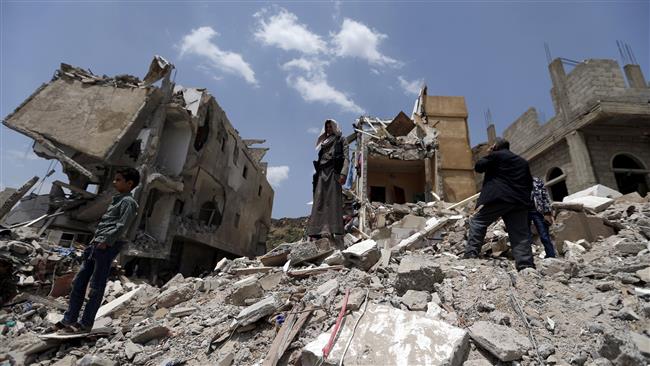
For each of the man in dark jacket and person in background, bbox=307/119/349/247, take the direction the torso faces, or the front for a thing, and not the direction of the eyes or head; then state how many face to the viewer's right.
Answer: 0

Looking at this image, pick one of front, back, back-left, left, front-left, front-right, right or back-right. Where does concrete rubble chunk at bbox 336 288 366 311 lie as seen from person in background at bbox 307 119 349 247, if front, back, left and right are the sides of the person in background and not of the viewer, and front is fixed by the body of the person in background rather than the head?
front-left

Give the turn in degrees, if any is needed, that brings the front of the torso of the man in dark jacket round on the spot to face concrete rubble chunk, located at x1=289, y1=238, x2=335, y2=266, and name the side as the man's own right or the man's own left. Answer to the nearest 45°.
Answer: approximately 45° to the man's own left

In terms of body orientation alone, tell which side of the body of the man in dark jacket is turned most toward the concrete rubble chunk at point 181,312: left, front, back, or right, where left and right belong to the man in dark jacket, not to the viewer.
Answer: left

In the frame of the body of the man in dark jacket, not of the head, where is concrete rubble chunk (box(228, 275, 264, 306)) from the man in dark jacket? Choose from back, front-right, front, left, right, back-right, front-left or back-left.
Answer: left

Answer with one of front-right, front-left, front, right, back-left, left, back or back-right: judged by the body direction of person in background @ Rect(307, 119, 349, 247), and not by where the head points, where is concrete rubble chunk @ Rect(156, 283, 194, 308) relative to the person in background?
front-right

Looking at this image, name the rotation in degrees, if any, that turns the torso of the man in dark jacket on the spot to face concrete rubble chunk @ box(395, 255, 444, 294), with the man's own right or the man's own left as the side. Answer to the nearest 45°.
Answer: approximately 90° to the man's own left

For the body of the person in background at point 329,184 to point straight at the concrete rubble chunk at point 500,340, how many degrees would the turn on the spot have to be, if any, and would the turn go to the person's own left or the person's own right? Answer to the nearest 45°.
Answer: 0° — they already face it

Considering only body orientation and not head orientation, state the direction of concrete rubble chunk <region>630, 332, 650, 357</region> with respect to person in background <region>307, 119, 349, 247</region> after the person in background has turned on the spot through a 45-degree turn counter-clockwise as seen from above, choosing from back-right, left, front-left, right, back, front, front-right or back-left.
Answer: front-left

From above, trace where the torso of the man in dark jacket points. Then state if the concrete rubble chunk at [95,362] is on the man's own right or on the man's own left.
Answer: on the man's own left

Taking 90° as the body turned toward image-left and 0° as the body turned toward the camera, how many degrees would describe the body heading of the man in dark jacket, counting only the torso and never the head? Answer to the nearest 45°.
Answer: approximately 135°

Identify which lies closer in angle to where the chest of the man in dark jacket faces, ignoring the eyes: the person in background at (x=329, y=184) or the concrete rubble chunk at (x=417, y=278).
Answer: the person in background

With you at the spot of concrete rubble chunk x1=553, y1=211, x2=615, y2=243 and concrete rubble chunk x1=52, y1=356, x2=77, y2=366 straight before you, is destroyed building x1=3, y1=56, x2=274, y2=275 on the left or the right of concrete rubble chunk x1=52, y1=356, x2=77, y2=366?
right

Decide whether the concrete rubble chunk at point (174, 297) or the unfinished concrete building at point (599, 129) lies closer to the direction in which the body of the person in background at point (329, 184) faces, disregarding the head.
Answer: the concrete rubble chunk

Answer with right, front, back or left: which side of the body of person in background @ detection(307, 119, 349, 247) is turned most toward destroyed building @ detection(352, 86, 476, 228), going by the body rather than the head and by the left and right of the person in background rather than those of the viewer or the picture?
back
